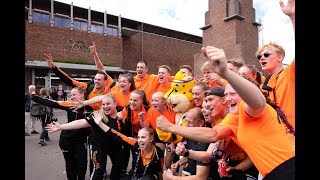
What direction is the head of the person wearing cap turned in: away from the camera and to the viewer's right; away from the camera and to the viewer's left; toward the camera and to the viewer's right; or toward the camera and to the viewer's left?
toward the camera and to the viewer's left

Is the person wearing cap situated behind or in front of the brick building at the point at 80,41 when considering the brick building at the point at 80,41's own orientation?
in front

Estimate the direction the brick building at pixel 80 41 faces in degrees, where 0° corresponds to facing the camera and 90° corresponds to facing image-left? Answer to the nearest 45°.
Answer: approximately 315°

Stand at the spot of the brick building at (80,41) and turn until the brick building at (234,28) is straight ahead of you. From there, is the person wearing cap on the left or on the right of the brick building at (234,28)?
right
